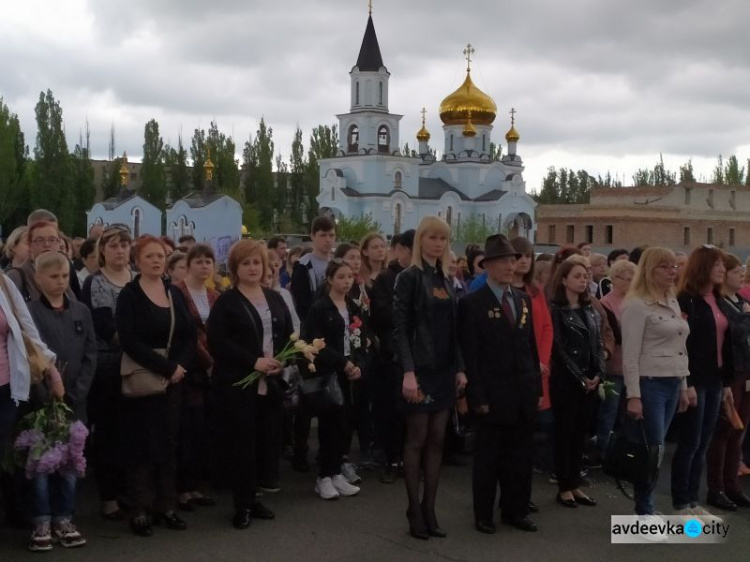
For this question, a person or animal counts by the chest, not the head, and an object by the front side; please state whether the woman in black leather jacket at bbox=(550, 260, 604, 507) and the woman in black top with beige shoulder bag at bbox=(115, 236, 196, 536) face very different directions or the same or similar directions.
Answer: same or similar directions

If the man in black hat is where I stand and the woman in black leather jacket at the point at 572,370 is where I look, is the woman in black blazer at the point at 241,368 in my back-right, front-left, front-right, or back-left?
back-left

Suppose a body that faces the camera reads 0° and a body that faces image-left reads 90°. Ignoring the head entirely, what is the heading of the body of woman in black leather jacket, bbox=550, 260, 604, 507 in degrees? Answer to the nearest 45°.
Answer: approximately 315°

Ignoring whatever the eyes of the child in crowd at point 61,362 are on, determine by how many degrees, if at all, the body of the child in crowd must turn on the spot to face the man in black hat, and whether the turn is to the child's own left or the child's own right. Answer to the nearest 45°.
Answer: approximately 90° to the child's own left

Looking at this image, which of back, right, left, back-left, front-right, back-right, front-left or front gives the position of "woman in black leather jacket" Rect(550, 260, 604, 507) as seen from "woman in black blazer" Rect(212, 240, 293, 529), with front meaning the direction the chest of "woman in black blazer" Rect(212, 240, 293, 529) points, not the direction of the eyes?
front-left

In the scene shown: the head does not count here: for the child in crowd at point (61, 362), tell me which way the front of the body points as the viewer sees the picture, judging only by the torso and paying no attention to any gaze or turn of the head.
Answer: toward the camera

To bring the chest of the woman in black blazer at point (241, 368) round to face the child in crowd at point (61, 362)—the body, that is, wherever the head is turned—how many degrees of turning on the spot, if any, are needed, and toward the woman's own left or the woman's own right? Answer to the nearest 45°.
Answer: approximately 135° to the woman's own right

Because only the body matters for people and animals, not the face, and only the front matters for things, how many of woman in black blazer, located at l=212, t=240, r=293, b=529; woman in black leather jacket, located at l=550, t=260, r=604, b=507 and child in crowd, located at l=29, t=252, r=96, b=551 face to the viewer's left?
0

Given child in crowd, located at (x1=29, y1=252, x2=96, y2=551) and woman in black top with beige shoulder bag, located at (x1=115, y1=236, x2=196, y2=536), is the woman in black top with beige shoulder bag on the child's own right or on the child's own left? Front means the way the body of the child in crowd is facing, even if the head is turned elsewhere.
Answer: on the child's own left

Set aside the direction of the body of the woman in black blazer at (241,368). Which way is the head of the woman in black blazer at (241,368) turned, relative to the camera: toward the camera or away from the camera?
toward the camera

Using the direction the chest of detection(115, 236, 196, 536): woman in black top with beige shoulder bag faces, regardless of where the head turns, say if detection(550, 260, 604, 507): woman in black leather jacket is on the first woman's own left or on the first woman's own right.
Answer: on the first woman's own left

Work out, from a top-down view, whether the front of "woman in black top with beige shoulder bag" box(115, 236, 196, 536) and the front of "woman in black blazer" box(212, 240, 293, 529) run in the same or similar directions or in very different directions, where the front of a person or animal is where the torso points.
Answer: same or similar directions

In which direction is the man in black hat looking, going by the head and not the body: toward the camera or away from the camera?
toward the camera

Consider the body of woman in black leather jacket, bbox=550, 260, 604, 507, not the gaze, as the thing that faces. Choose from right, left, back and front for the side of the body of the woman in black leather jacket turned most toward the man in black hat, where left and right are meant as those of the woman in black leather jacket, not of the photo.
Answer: right

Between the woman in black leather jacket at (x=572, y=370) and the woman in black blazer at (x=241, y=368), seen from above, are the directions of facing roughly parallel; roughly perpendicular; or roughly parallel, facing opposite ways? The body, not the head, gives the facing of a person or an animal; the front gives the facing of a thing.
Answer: roughly parallel

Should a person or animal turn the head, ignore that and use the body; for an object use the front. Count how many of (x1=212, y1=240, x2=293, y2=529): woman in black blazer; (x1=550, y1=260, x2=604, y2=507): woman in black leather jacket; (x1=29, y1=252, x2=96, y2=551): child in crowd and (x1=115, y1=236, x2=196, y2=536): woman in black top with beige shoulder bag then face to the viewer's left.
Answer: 0
